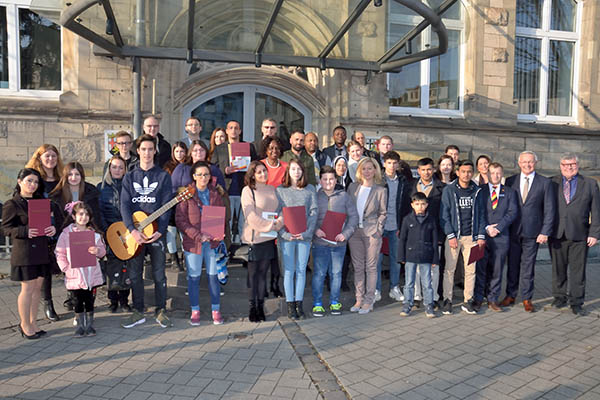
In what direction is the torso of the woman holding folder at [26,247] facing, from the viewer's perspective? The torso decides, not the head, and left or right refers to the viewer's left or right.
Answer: facing the viewer and to the right of the viewer

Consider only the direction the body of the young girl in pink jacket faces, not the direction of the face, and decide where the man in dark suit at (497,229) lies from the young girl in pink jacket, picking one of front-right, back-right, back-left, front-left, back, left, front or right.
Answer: left

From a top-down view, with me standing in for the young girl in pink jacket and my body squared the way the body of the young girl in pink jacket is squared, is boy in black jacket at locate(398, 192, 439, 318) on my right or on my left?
on my left

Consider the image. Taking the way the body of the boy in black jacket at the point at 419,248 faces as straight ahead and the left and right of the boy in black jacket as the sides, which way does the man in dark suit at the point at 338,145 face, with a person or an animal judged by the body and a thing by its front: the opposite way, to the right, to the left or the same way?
the same way

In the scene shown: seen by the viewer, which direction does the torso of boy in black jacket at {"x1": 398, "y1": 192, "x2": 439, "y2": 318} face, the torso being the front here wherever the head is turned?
toward the camera

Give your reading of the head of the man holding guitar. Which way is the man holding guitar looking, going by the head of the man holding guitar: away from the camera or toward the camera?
toward the camera

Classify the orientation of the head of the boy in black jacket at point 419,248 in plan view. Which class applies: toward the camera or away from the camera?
toward the camera

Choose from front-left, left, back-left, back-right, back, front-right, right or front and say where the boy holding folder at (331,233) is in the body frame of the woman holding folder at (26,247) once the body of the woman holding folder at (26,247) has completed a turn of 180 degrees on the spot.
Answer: back-right

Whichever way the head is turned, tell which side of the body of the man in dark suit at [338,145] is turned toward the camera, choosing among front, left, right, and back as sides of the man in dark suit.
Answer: front

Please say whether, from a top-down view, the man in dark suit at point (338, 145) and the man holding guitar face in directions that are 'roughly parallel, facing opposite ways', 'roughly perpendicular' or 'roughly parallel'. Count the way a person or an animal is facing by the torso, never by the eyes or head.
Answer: roughly parallel

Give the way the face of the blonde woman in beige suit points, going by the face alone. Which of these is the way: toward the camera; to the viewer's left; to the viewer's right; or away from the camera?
toward the camera

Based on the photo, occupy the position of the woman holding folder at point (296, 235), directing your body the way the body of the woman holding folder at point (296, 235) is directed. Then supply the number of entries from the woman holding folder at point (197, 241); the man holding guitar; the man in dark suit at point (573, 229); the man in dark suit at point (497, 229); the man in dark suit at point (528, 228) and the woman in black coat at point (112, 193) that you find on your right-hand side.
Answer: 3

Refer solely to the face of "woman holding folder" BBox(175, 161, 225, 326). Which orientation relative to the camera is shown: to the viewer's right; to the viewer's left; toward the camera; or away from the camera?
toward the camera

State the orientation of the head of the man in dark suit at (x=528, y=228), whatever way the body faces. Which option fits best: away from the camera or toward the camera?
toward the camera

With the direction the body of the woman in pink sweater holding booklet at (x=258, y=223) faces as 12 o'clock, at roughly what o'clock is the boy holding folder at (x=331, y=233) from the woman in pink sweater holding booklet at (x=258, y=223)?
the boy holding folder at (x=331, y=233) is roughly at 10 o'clock from the woman in pink sweater holding booklet at (x=258, y=223).

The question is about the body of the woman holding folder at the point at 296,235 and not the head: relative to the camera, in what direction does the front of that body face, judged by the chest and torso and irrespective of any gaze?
toward the camera
